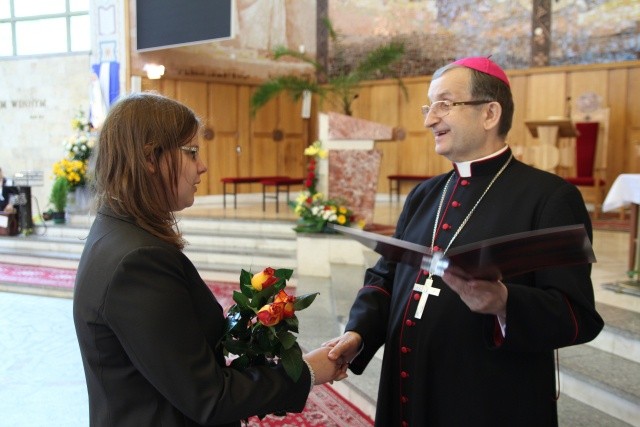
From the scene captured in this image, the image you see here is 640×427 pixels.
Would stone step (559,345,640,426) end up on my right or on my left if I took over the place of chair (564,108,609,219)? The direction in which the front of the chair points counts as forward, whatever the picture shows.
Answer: on my left

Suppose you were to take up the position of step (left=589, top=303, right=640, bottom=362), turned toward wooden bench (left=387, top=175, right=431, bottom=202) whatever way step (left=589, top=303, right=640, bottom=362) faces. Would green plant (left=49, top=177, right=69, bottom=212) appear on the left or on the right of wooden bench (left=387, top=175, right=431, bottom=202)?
left

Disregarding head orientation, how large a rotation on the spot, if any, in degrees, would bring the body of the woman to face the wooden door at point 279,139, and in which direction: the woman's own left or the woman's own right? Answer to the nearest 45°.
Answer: approximately 90° to the woman's own left

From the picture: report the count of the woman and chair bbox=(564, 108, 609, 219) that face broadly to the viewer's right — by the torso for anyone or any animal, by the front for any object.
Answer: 1

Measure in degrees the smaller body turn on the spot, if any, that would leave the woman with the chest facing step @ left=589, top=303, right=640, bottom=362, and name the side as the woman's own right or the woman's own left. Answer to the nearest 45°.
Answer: approximately 45° to the woman's own left

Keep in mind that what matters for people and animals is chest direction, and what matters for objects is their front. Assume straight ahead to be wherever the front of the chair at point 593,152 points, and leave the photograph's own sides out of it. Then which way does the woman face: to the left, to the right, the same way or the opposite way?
the opposite way

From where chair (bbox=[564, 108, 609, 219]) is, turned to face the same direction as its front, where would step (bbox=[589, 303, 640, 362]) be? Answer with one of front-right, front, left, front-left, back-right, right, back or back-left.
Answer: front-left

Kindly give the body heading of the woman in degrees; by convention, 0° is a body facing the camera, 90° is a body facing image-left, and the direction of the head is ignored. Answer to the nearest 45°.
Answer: approximately 270°

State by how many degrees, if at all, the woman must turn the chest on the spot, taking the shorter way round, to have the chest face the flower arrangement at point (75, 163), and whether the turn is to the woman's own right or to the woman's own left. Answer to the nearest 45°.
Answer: approximately 90° to the woman's own left

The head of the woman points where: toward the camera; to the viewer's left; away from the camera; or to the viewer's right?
to the viewer's right

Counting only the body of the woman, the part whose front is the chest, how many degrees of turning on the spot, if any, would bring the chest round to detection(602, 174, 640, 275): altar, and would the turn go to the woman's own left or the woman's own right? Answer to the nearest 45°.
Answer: approximately 45° to the woman's own left
